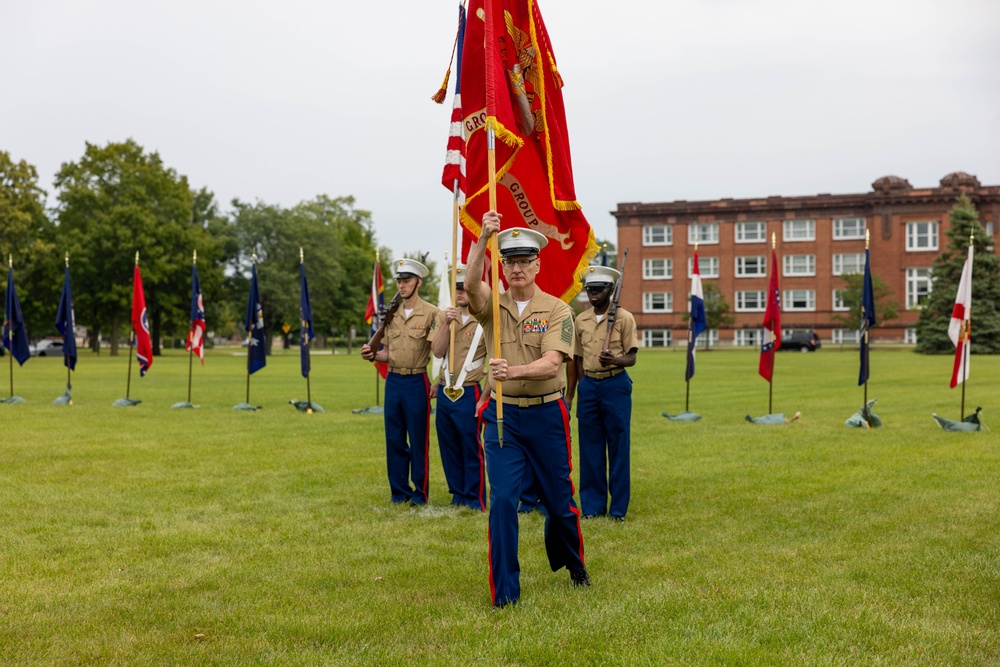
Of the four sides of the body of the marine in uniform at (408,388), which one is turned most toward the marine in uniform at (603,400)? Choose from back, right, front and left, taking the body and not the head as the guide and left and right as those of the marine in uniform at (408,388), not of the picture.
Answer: left

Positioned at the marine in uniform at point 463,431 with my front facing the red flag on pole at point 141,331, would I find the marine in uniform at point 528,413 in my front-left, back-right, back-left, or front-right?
back-left

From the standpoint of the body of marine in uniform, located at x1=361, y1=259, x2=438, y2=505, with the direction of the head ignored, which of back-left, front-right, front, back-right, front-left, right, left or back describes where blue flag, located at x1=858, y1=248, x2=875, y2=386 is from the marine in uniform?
back

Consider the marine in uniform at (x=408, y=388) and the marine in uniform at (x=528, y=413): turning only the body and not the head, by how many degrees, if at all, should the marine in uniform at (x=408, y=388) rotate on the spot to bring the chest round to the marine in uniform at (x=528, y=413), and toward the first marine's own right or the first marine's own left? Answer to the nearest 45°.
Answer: approximately 45° to the first marine's own left

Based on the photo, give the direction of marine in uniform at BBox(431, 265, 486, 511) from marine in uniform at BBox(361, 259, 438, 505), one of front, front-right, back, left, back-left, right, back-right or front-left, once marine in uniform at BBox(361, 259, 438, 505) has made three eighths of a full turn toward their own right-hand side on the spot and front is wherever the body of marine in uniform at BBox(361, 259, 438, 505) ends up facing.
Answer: right

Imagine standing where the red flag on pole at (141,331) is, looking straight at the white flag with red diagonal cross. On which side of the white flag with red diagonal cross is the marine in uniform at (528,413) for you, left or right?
right

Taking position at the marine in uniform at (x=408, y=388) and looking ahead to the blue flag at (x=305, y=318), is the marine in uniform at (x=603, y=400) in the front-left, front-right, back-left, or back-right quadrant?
back-right

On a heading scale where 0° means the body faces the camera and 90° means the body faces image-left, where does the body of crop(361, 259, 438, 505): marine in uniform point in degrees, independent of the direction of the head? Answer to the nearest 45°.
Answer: approximately 45°

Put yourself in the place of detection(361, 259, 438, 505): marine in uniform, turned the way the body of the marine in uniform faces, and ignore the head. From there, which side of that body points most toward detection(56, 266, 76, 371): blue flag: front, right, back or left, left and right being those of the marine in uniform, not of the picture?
right
